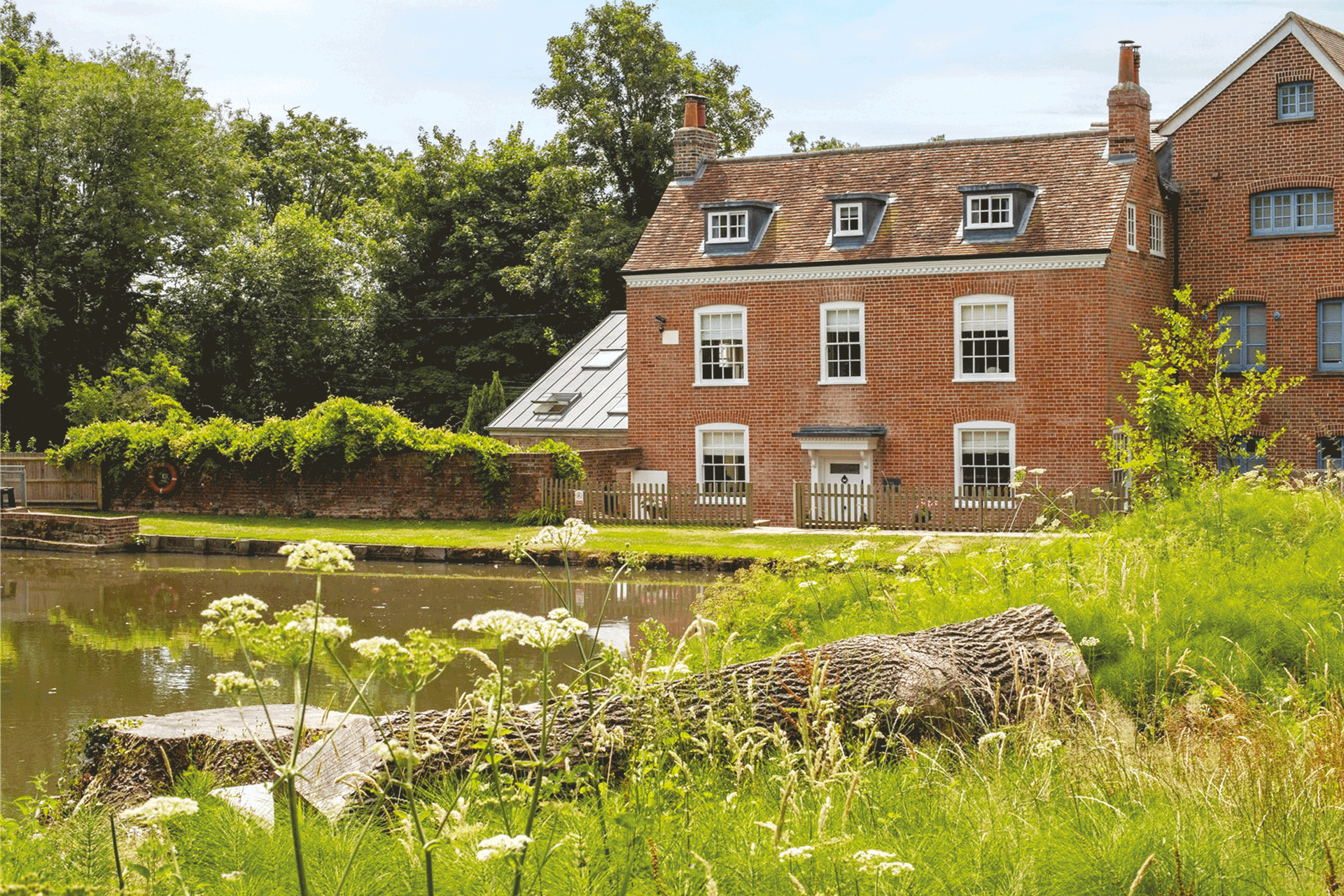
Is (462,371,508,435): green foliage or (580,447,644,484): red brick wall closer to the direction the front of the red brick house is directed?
the red brick wall

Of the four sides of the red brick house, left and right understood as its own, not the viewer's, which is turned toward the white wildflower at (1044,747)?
front

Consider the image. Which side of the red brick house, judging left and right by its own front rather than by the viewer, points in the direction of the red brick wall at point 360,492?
right

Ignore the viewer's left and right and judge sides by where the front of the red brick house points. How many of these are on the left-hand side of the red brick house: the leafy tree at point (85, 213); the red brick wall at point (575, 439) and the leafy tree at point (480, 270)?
0

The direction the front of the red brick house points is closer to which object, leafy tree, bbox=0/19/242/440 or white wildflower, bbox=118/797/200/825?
the white wildflower

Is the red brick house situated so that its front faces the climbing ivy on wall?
no

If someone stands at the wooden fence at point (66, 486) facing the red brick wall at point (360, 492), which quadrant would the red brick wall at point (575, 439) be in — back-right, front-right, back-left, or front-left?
front-left

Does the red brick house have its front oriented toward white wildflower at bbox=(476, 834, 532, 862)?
yes

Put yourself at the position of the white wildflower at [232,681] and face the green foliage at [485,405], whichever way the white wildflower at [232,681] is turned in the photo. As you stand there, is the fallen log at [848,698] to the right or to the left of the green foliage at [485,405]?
right

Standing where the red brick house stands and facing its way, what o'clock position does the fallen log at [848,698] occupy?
The fallen log is roughly at 12 o'clock from the red brick house.

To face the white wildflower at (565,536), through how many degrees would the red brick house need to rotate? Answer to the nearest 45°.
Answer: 0° — it already faces it

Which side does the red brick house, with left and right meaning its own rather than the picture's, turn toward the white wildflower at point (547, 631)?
front

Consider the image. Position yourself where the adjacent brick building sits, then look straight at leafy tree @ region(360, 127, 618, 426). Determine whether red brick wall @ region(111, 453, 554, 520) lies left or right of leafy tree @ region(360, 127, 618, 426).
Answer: left

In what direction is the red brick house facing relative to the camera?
toward the camera

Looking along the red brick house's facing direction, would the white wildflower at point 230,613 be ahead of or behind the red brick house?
ahead

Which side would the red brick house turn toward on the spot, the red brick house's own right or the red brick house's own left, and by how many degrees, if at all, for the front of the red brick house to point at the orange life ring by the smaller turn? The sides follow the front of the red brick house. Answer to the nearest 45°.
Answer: approximately 90° to the red brick house's own right

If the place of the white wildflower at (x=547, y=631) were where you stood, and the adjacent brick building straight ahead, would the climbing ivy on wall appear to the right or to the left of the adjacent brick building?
left

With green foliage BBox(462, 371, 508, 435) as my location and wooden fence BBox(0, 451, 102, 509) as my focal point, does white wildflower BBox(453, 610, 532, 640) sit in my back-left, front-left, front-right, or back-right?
front-left

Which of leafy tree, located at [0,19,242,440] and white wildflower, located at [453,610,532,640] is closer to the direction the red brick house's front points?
the white wildflower

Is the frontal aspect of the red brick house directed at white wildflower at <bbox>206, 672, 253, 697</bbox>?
yes

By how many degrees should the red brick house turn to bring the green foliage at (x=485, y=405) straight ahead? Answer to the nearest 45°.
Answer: approximately 135° to its right

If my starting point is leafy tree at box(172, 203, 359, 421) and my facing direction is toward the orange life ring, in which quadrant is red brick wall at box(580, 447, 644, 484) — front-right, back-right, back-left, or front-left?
front-left

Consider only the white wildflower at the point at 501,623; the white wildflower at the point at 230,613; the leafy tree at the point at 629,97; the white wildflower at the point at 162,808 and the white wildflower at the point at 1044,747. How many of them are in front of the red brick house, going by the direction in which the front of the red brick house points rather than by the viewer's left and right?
4

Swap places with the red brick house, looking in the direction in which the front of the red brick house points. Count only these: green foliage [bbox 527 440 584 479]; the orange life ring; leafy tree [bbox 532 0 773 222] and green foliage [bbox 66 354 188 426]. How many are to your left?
0
